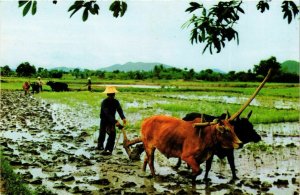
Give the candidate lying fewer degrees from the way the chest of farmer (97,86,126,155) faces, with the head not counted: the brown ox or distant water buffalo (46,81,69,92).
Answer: the brown ox

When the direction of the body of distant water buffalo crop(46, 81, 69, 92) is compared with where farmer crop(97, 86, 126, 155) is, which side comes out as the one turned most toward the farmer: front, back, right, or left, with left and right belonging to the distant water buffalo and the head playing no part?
left

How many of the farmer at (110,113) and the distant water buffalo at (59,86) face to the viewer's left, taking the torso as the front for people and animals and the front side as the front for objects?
1

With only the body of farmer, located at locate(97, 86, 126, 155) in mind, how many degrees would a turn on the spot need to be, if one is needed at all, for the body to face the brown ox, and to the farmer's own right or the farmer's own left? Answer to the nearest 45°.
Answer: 0° — they already face it

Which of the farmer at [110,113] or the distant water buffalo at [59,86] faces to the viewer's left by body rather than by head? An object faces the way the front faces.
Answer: the distant water buffalo

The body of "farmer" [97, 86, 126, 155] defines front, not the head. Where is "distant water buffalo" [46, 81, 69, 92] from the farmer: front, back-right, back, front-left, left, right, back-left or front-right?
back-left

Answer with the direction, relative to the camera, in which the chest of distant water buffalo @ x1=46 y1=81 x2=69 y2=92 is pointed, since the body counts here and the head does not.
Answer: to the viewer's left

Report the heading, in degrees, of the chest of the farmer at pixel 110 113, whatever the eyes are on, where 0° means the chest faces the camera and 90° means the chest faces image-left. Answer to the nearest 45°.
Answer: approximately 315°

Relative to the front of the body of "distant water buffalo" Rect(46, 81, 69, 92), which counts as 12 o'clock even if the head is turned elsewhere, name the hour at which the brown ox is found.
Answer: The brown ox is roughly at 9 o'clock from the distant water buffalo.
